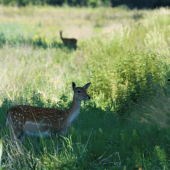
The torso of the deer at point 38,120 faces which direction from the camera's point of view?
to the viewer's right
